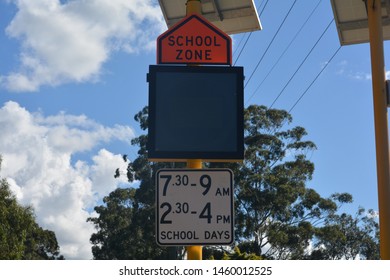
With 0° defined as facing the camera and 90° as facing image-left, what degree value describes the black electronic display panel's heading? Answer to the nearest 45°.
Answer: approximately 0°

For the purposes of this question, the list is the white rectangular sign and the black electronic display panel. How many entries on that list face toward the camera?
2

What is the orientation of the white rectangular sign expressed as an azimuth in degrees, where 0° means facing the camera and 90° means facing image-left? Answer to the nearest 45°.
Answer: approximately 0°

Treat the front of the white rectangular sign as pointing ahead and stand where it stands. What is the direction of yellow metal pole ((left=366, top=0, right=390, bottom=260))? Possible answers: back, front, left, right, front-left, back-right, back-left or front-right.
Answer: back-left
